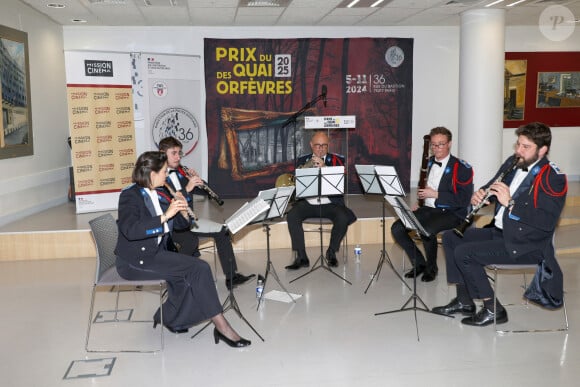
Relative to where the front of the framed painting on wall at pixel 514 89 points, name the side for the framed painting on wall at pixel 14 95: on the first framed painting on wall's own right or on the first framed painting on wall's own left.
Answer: on the first framed painting on wall's own right

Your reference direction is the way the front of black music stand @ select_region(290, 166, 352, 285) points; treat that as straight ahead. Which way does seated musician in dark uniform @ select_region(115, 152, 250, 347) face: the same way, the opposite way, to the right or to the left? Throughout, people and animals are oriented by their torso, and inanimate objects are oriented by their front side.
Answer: to the right

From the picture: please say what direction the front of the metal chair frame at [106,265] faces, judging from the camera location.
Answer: facing to the right of the viewer

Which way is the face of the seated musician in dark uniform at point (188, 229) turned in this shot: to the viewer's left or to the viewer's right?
to the viewer's right

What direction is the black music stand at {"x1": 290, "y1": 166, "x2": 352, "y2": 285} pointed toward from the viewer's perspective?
away from the camera

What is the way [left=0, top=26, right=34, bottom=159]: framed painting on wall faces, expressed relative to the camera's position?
facing the viewer and to the right of the viewer

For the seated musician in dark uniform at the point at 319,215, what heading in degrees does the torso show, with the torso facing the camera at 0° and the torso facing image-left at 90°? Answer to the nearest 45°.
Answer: approximately 0°

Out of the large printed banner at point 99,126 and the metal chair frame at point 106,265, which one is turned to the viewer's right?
the metal chair frame

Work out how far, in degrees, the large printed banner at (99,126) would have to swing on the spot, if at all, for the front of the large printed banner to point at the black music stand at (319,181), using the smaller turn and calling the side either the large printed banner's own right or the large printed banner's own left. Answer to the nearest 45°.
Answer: approximately 45° to the large printed banner's own left

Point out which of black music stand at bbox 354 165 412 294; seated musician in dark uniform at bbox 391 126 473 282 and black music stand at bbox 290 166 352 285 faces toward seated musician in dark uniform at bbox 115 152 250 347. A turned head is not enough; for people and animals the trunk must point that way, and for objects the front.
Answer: seated musician in dark uniform at bbox 391 126 473 282

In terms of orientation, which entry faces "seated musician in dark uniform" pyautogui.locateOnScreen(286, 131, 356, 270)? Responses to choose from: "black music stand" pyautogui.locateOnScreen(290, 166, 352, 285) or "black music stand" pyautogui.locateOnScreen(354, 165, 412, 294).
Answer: "black music stand" pyautogui.locateOnScreen(290, 166, 352, 285)

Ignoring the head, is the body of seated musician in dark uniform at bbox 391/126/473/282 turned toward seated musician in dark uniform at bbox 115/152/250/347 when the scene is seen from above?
yes

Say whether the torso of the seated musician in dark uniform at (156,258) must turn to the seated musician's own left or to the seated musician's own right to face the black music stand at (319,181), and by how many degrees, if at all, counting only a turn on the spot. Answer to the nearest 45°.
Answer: approximately 45° to the seated musician's own left
